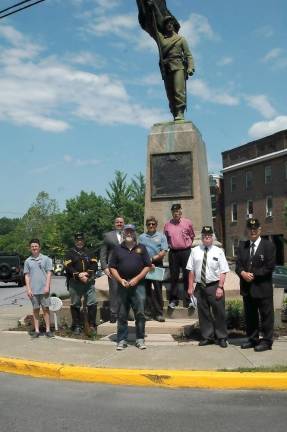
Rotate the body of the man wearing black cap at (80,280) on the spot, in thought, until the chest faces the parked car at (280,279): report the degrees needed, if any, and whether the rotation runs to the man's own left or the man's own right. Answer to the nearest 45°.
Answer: approximately 135° to the man's own left

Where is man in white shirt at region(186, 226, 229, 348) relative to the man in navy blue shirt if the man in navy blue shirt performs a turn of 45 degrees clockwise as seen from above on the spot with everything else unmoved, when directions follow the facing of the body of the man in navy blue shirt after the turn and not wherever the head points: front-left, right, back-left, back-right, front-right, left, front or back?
back-left

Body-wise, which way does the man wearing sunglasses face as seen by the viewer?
toward the camera

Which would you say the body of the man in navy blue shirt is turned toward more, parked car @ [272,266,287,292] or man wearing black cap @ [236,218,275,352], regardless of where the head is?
the man wearing black cap

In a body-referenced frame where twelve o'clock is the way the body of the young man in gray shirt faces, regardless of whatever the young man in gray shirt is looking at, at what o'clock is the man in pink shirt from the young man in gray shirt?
The man in pink shirt is roughly at 9 o'clock from the young man in gray shirt.

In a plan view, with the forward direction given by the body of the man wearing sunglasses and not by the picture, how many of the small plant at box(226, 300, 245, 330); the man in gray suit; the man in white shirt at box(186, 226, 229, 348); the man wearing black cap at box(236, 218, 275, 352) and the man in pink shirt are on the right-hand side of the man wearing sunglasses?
1

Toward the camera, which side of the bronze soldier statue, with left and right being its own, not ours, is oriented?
front

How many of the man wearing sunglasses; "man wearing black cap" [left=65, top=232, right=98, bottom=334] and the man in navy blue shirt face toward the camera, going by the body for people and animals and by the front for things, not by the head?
3

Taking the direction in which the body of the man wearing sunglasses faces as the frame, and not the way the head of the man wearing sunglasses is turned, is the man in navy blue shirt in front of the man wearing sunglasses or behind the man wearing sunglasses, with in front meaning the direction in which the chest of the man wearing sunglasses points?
in front

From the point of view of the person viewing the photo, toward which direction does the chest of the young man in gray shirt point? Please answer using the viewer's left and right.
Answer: facing the viewer

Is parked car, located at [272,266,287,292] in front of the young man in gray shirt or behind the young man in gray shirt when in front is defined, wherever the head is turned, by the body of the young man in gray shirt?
behind

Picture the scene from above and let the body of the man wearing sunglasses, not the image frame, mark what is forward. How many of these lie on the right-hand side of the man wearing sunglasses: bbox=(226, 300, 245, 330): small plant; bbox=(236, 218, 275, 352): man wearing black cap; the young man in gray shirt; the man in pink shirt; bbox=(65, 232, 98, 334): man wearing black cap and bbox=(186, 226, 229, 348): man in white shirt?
2

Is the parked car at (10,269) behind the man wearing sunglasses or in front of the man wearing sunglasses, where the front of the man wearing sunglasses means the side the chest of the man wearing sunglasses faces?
behind
